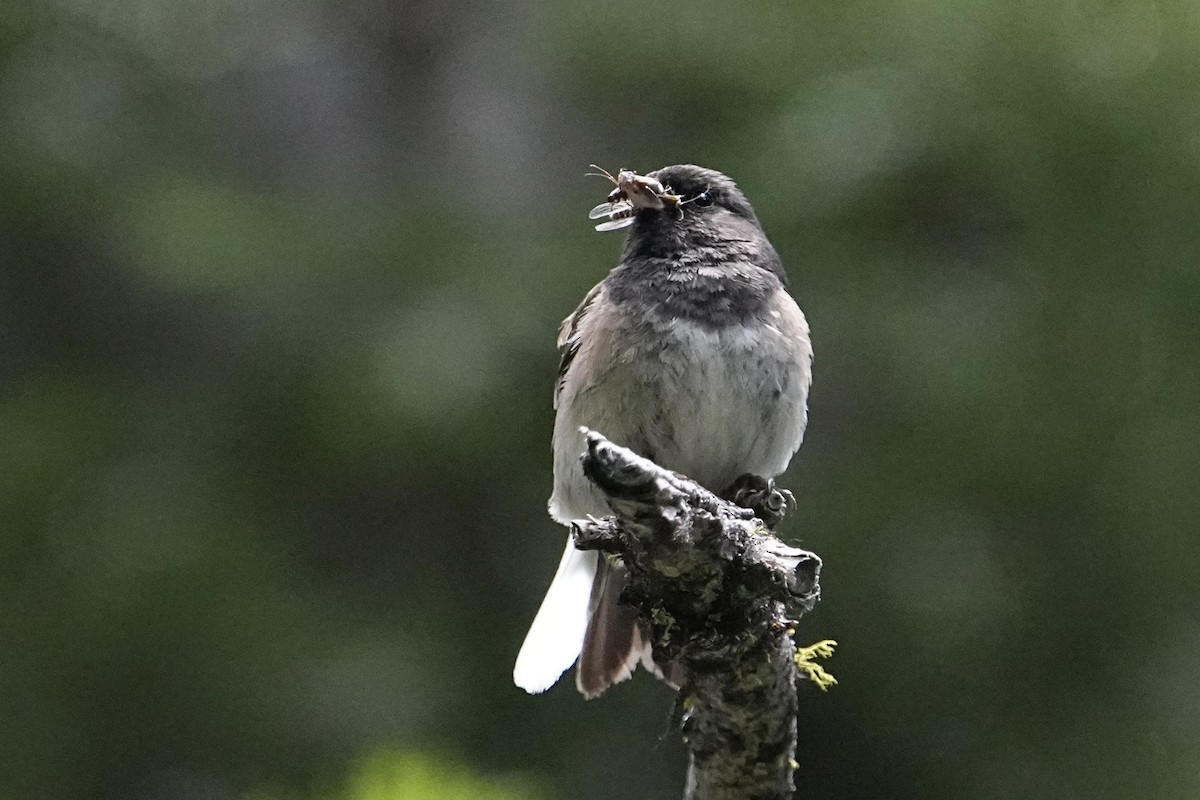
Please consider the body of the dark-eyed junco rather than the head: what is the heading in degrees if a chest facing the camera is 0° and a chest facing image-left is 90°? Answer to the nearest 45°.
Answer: approximately 0°
